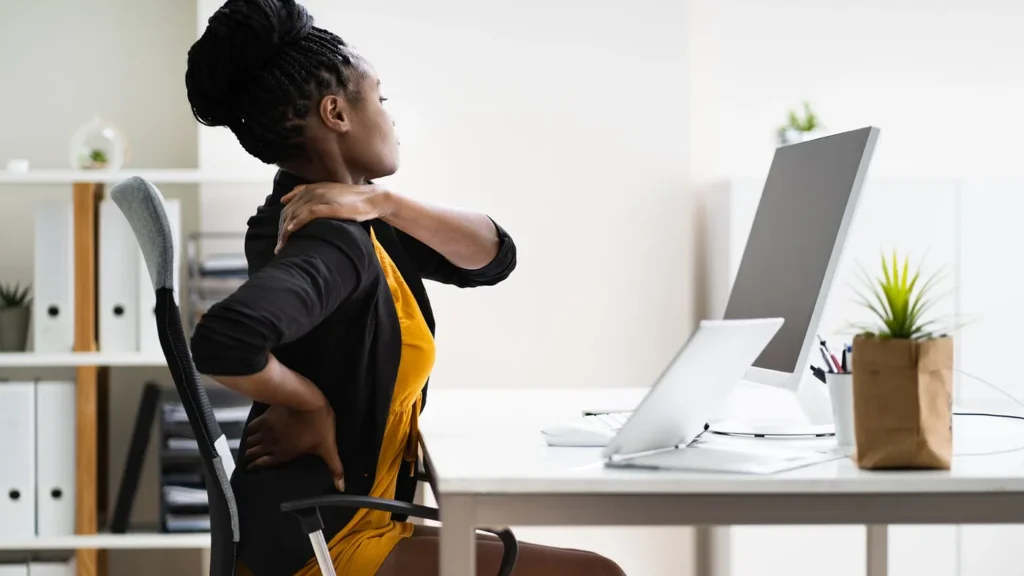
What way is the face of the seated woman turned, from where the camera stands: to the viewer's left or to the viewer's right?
to the viewer's right

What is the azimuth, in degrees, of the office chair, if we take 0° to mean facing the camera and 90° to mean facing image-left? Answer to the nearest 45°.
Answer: approximately 270°

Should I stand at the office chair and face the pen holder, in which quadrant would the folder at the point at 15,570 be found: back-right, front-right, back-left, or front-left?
back-left

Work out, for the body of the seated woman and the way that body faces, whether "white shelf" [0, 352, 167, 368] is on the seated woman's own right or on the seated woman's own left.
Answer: on the seated woman's own left

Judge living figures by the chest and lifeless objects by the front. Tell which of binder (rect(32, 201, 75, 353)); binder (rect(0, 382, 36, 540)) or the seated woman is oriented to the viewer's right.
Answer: the seated woman
